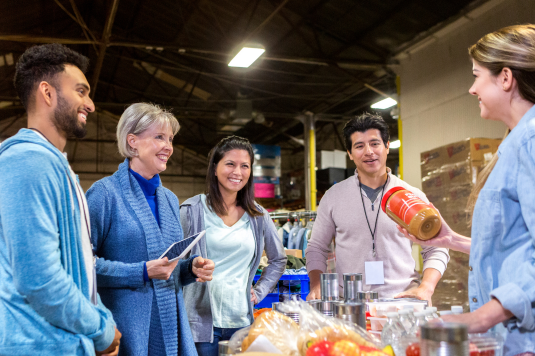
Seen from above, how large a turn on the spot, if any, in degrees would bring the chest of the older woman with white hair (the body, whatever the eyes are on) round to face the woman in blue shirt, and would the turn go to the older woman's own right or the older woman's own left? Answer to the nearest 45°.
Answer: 0° — they already face them

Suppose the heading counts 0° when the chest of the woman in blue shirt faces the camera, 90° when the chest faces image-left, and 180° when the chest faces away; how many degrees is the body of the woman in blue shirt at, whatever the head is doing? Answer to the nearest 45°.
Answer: approximately 90°

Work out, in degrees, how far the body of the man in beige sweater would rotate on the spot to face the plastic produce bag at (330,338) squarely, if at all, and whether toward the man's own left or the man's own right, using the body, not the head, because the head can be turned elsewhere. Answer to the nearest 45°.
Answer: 0° — they already face it

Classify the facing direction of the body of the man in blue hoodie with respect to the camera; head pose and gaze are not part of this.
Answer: to the viewer's right

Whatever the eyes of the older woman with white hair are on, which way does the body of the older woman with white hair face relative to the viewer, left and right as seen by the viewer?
facing the viewer and to the right of the viewer

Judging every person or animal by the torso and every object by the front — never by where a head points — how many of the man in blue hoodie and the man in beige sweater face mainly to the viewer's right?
1

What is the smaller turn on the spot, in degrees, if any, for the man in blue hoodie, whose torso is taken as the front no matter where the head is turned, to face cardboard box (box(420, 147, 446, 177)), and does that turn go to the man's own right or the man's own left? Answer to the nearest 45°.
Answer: approximately 45° to the man's own left

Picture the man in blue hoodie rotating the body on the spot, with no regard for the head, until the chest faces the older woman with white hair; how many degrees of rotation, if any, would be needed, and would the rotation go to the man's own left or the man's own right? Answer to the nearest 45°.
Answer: approximately 45° to the man's own left

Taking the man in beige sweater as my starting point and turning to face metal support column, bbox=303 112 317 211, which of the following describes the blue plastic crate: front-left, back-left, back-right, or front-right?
front-left

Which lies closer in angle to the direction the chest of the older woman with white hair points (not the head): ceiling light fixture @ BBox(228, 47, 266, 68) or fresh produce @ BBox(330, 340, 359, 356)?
the fresh produce

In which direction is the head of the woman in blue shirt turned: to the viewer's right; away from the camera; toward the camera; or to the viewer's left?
to the viewer's left

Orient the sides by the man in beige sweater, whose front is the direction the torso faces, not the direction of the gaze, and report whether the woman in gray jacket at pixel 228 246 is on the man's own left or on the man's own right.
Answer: on the man's own right

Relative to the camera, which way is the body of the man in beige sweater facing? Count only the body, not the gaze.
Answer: toward the camera

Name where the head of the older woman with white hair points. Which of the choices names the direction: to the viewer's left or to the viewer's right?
to the viewer's right
